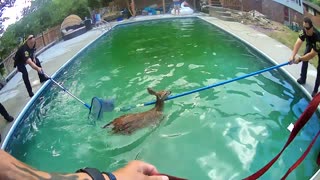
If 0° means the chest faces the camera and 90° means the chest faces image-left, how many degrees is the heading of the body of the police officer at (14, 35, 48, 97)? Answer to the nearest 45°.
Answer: approximately 315°

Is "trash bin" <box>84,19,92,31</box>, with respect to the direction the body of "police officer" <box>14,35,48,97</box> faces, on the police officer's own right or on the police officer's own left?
on the police officer's own left
